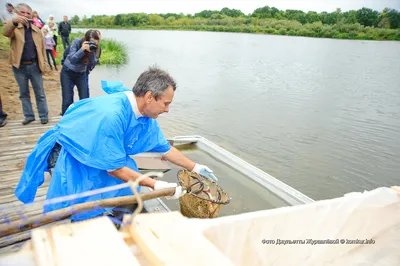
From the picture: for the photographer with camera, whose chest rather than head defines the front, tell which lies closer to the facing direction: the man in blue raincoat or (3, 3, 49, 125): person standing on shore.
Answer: the man in blue raincoat

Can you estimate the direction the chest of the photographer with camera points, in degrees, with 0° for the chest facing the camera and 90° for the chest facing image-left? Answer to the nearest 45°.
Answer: approximately 315°

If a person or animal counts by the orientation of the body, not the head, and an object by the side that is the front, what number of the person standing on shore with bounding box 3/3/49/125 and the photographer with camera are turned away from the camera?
0

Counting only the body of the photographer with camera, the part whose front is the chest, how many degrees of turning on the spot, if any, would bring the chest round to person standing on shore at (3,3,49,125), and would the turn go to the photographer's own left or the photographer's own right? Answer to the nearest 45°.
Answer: approximately 135° to the photographer's own right

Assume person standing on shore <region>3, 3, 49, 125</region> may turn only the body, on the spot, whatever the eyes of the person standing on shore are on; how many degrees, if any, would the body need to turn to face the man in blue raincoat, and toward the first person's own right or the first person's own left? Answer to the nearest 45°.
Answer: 0° — they already face them

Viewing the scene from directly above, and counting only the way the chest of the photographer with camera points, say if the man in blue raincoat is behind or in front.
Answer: in front

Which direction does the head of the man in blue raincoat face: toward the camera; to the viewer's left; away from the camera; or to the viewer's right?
to the viewer's right

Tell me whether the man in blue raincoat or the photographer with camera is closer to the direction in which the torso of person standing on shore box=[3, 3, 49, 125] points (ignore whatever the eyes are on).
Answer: the man in blue raincoat
